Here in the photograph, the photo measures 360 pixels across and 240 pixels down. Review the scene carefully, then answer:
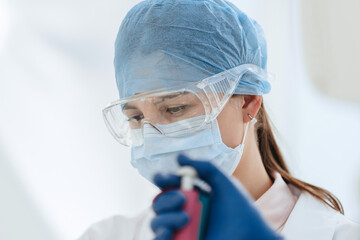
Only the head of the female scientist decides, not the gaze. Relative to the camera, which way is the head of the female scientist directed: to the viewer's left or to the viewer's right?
to the viewer's left

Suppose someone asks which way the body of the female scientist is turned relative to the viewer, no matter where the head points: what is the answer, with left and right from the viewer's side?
facing the viewer and to the left of the viewer
